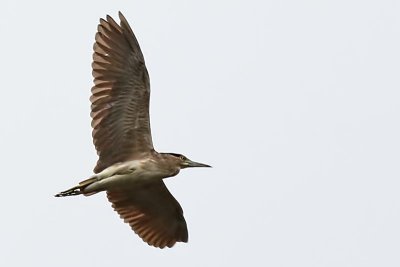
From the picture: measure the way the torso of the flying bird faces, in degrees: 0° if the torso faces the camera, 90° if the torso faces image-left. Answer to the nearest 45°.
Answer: approximately 270°
